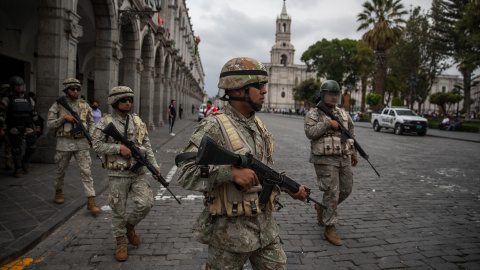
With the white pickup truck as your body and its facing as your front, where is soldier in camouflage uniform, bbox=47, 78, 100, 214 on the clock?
The soldier in camouflage uniform is roughly at 2 o'clock from the white pickup truck.

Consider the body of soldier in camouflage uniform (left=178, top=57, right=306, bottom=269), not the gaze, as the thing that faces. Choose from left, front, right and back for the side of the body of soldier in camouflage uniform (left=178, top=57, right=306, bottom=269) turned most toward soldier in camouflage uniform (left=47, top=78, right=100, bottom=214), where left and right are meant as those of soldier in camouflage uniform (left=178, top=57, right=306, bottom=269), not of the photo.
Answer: back

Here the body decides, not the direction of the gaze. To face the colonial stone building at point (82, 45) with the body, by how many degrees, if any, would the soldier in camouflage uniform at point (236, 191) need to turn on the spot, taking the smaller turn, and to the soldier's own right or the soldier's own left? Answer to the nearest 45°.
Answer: approximately 180°

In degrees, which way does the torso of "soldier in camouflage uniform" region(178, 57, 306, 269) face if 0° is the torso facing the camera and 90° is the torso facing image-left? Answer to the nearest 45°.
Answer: approximately 315°
